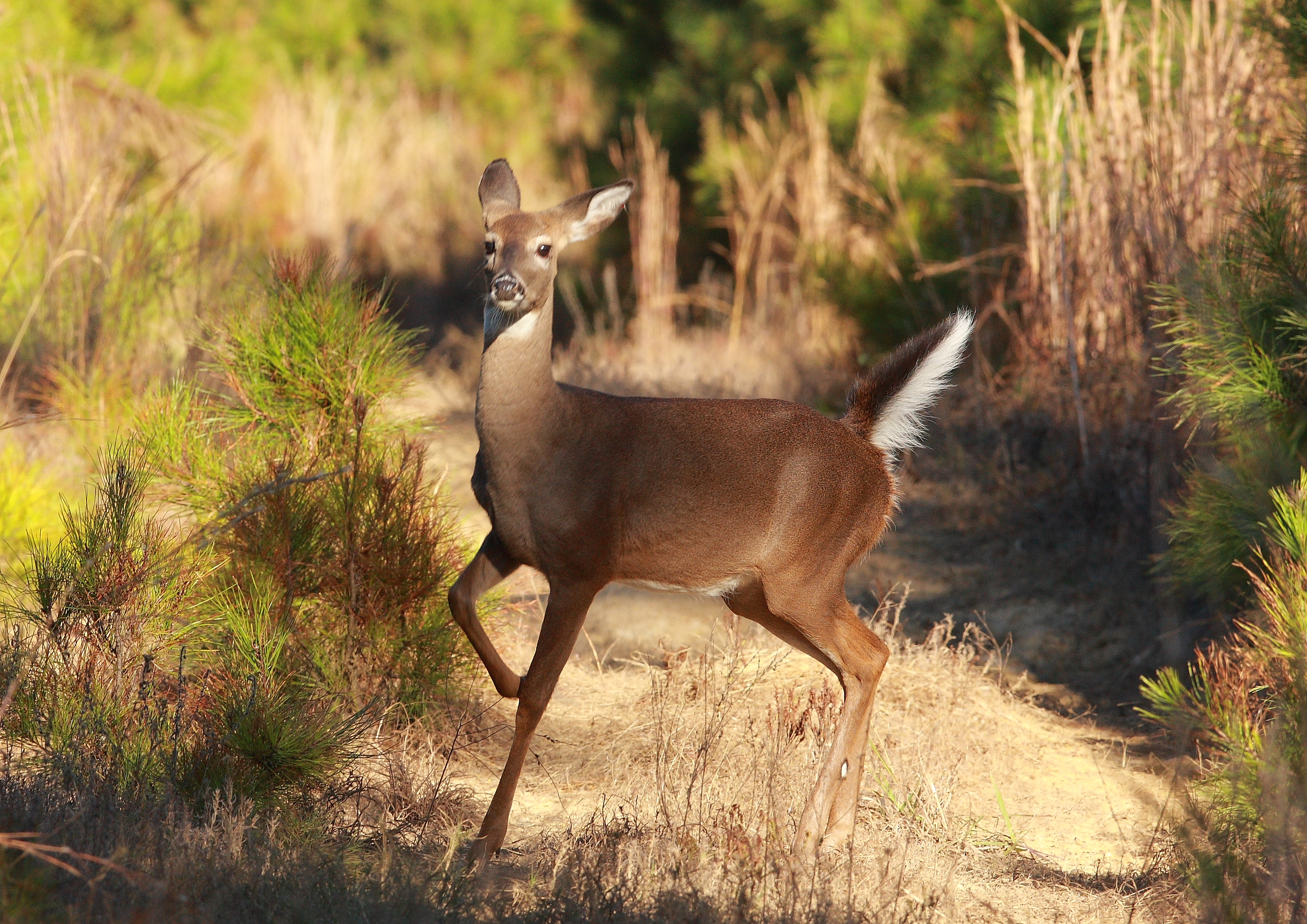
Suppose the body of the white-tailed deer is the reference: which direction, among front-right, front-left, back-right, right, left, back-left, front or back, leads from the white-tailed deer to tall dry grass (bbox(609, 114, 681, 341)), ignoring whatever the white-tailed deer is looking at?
right

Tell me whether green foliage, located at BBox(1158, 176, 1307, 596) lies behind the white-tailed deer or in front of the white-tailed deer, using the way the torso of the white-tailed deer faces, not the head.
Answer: behind

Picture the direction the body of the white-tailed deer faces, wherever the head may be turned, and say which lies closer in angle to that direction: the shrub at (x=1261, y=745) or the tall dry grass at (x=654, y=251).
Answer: the tall dry grass

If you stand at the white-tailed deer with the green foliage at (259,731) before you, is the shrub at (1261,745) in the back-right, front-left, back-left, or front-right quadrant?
back-left

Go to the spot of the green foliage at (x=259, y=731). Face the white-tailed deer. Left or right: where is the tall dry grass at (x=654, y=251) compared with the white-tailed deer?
left

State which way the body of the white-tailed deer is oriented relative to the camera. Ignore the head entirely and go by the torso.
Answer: to the viewer's left

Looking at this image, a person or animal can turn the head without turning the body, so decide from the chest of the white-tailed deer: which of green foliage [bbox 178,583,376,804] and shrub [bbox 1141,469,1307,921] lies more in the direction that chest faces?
the green foliage

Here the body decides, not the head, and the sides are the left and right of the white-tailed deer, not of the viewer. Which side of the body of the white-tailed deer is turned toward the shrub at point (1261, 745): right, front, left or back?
back

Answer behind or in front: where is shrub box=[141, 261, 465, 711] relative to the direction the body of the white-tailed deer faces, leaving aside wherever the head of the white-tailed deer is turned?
in front

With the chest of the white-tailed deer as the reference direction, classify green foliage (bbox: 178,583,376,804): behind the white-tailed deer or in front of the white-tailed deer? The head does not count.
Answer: in front

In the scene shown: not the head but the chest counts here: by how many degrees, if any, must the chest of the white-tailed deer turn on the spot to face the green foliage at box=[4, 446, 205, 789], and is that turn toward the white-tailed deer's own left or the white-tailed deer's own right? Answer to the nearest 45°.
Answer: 0° — it already faces it

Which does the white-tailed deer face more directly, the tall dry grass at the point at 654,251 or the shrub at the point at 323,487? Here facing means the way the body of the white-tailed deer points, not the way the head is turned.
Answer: the shrub
